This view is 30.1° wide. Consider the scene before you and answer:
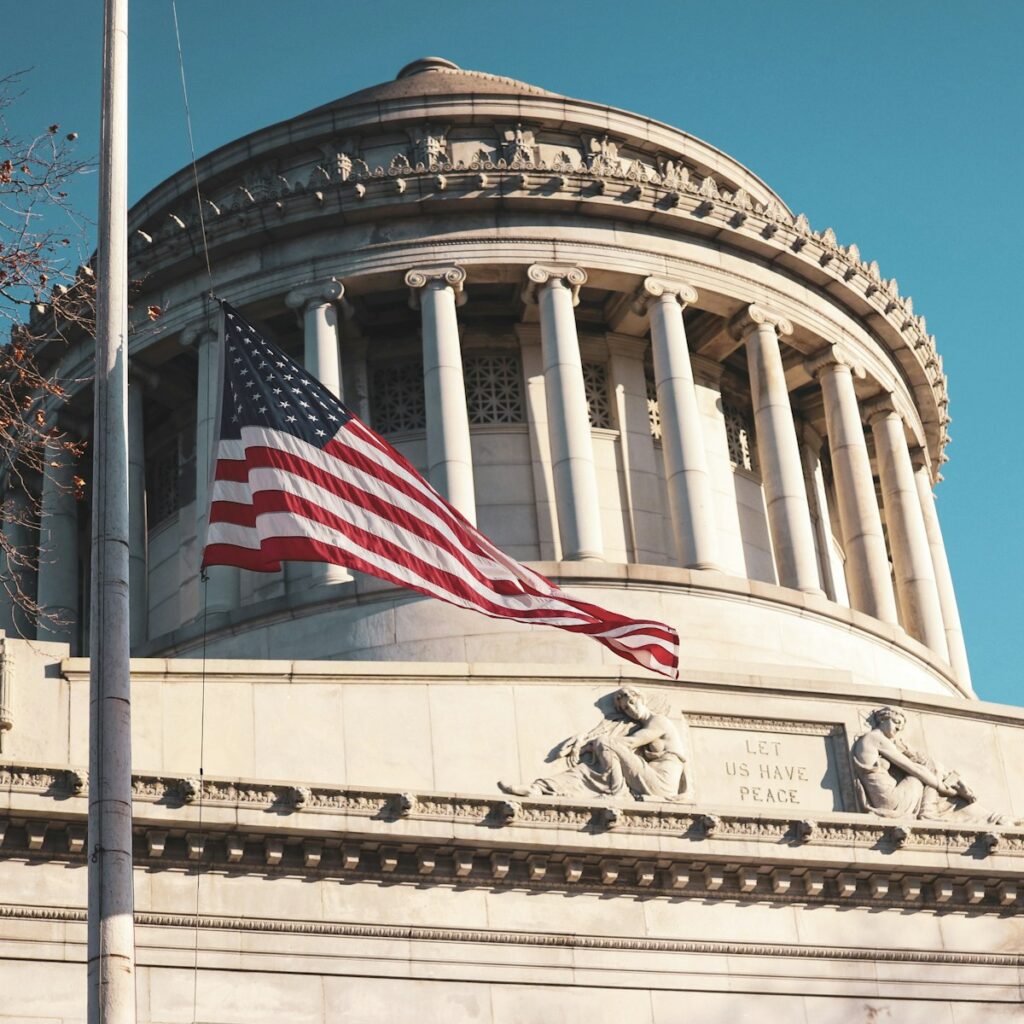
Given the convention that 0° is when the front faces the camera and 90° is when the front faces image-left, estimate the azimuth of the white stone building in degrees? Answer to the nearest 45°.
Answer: approximately 0°

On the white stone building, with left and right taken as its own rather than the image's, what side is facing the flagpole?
front
